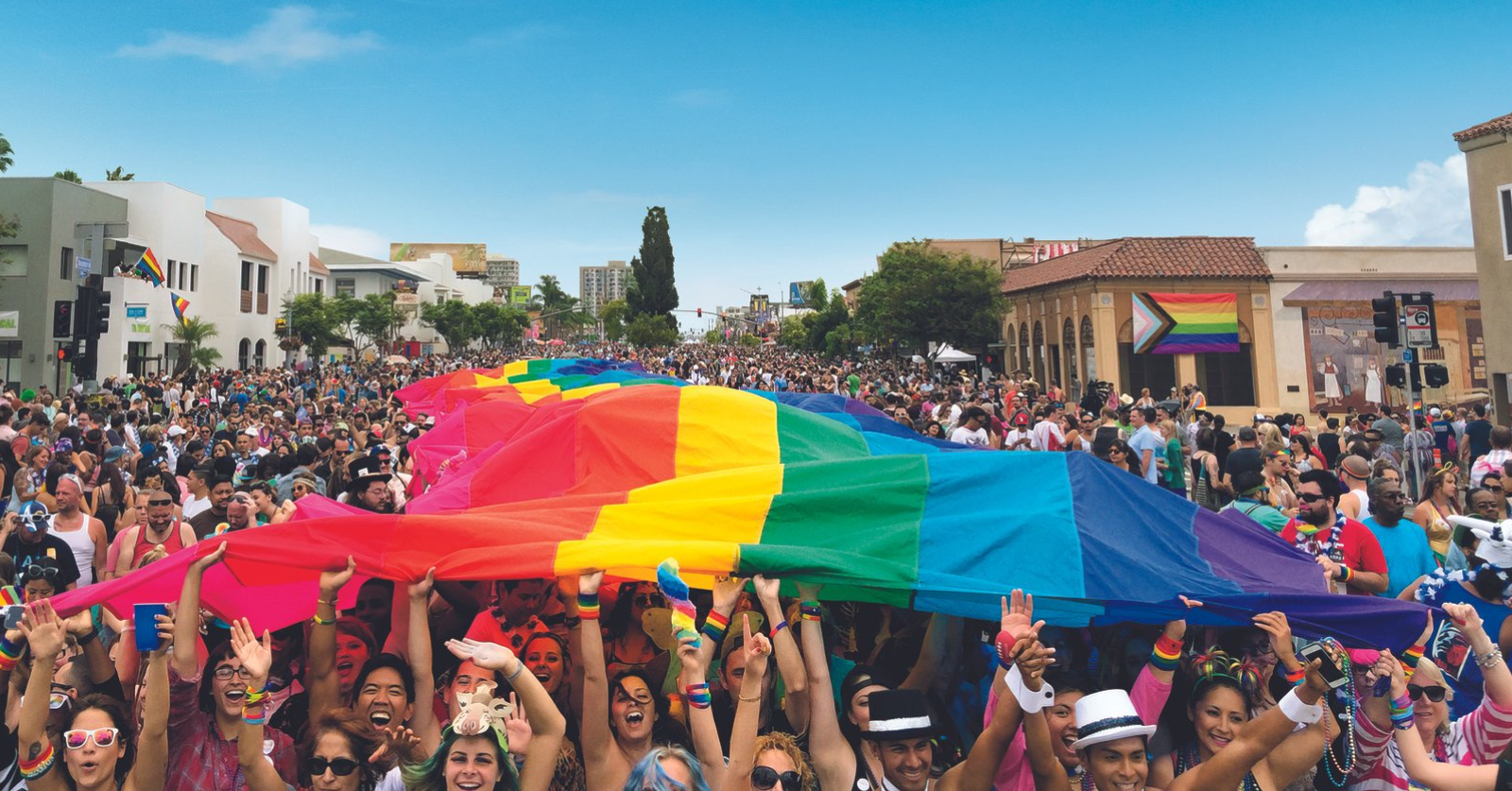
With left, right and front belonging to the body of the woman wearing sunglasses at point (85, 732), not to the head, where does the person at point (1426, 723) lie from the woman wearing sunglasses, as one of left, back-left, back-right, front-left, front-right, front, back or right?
front-left

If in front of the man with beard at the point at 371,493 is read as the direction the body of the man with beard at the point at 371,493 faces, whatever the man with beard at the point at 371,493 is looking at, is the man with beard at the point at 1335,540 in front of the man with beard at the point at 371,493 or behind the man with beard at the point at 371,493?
in front

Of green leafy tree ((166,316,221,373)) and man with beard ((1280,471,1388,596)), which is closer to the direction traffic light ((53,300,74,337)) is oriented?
the man with beard

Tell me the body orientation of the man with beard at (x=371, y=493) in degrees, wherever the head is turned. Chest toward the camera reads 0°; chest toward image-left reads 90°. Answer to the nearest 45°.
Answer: approximately 315°

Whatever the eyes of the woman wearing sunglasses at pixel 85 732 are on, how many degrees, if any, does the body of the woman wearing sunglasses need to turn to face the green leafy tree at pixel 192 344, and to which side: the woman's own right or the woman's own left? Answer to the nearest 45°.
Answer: approximately 180°

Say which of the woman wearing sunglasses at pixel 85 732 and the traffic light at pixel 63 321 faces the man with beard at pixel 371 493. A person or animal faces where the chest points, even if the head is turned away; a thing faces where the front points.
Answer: the traffic light

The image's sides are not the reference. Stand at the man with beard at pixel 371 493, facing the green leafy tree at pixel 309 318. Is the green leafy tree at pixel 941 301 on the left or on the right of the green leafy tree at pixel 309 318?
right

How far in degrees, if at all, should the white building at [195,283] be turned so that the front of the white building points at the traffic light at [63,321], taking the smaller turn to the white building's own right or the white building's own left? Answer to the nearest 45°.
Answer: approximately 45° to the white building's own right

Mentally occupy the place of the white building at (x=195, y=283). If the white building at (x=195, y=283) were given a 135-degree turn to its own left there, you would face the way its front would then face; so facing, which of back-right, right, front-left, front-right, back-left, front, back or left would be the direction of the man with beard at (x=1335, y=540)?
back

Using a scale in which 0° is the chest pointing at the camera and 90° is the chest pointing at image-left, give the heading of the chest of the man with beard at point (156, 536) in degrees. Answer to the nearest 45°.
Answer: approximately 0°

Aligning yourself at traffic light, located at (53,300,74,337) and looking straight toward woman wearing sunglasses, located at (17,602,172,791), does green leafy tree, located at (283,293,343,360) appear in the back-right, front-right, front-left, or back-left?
back-left
